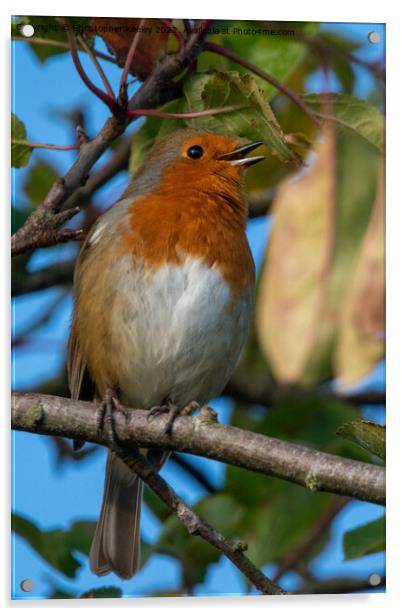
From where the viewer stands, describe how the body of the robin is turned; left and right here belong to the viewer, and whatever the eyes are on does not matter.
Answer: facing the viewer and to the right of the viewer
